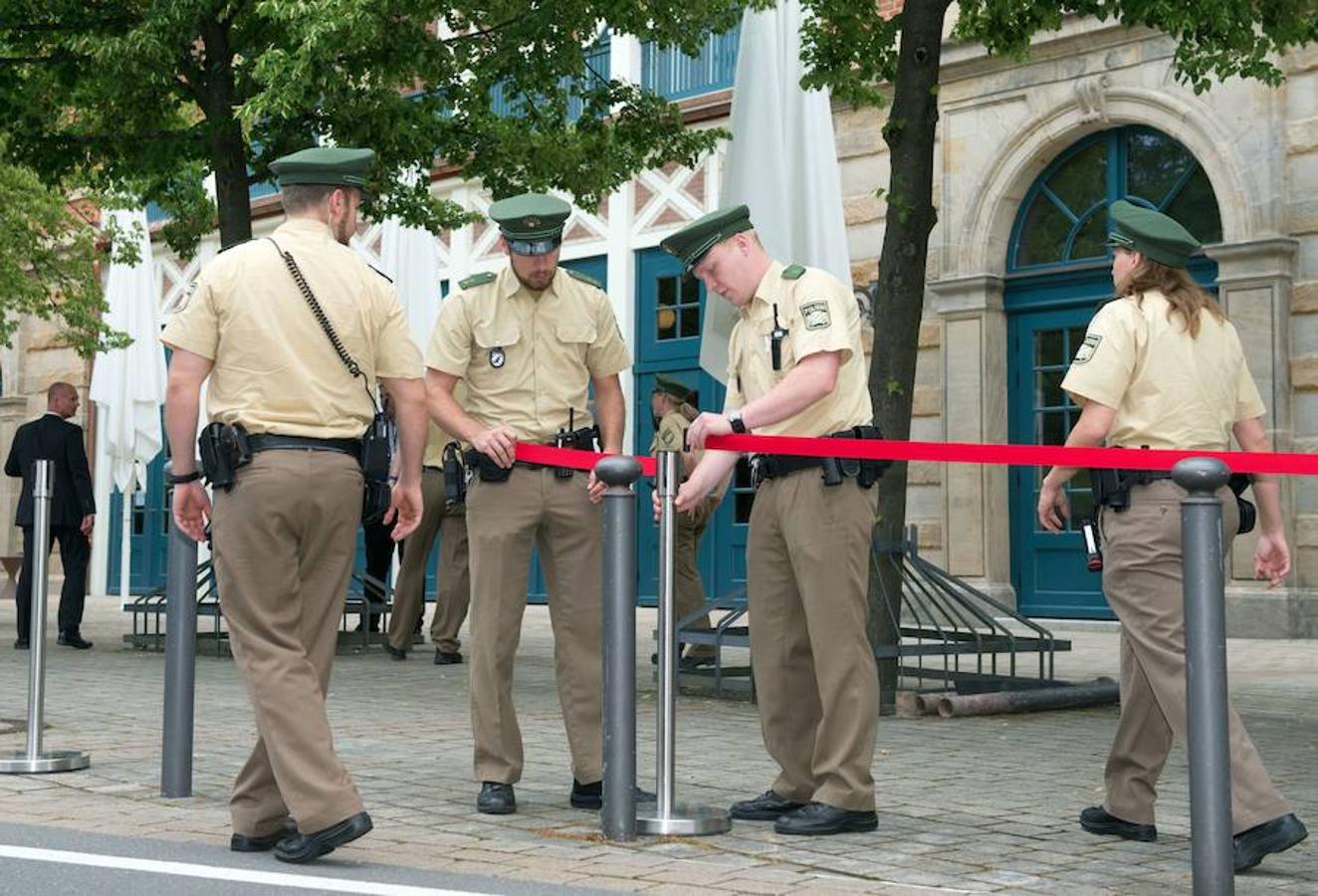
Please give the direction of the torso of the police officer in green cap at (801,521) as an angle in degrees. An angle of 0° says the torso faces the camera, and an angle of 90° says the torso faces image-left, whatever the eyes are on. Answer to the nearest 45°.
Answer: approximately 45°

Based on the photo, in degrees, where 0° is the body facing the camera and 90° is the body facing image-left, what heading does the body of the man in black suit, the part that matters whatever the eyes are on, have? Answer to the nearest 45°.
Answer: approximately 225°

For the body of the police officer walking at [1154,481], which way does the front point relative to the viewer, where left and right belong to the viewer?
facing away from the viewer and to the left of the viewer

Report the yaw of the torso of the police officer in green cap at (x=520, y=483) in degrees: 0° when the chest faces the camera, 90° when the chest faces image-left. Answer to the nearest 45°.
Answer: approximately 0°

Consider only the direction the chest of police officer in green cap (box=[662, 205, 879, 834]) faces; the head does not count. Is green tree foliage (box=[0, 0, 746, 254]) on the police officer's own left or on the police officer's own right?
on the police officer's own right
